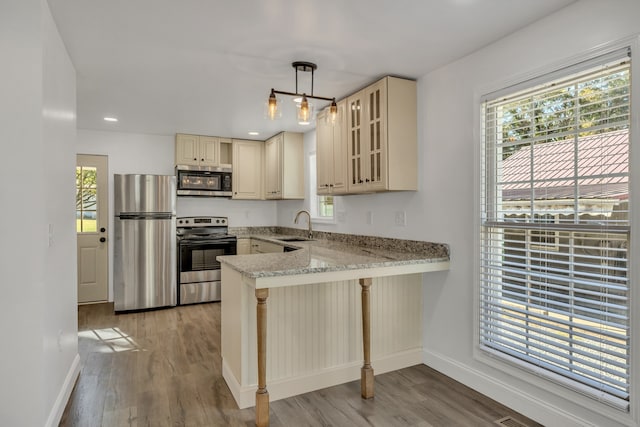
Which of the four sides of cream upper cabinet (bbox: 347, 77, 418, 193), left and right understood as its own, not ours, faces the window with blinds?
left

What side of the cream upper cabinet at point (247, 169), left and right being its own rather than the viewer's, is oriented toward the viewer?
front

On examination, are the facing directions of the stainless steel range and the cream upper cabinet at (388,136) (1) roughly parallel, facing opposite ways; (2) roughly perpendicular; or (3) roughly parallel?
roughly perpendicular

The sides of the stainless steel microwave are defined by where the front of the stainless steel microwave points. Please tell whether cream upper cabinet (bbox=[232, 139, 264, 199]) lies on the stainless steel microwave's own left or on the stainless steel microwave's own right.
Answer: on the stainless steel microwave's own left

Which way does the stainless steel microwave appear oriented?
toward the camera

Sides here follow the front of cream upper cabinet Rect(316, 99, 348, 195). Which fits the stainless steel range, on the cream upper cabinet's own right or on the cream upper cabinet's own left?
on the cream upper cabinet's own right

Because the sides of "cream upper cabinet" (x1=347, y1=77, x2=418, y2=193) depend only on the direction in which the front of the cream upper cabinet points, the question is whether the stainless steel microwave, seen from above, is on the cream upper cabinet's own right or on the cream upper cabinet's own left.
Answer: on the cream upper cabinet's own right

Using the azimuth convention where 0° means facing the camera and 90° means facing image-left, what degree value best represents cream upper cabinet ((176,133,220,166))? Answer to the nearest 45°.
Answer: approximately 0°

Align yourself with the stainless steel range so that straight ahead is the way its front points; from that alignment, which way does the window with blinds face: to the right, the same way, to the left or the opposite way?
to the right

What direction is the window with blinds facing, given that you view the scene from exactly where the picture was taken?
facing the viewer and to the left of the viewer
